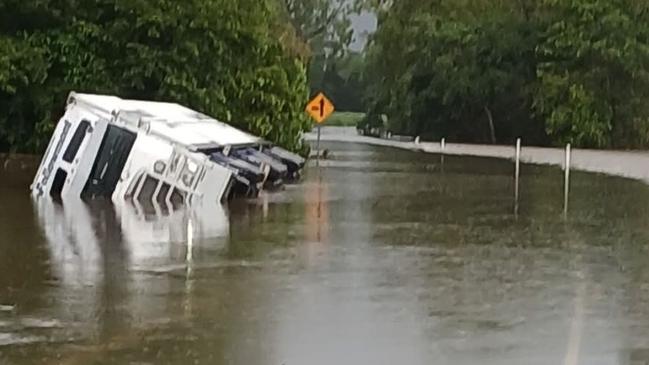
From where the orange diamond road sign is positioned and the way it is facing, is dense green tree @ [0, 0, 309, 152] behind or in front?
in front

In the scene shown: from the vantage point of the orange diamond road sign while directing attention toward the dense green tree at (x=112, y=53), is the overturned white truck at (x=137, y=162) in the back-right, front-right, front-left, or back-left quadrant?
front-left

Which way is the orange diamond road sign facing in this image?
toward the camera

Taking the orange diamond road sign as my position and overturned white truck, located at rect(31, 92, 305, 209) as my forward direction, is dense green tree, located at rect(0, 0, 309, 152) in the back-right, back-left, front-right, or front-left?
front-right

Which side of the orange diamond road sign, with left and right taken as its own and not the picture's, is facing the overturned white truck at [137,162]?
front

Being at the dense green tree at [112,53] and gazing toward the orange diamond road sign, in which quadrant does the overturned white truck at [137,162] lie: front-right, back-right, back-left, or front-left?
back-right

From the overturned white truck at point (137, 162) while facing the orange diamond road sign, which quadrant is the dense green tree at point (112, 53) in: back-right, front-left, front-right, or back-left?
front-left
